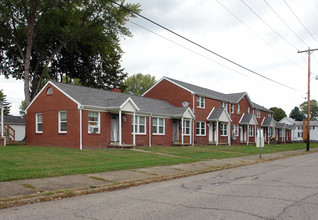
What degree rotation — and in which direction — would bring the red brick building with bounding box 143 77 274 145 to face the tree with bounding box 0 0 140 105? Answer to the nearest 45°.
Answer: approximately 135° to its right

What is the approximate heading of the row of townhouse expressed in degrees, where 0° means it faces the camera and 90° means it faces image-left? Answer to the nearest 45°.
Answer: approximately 315°
